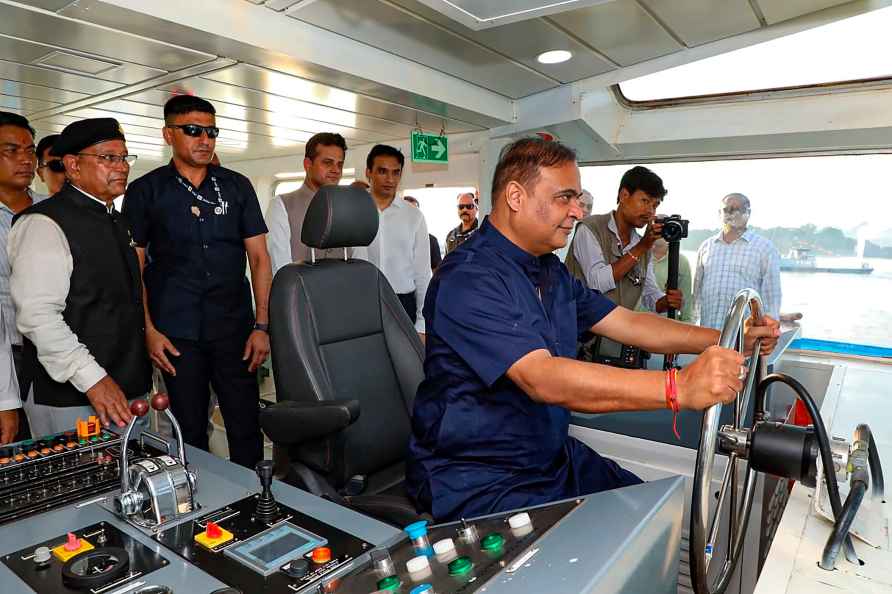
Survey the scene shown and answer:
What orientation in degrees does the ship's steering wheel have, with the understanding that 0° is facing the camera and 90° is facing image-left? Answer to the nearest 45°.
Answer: approximately 90°

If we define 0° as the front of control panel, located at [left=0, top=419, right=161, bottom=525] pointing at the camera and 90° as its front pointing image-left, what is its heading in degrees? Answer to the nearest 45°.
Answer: approximately 315°

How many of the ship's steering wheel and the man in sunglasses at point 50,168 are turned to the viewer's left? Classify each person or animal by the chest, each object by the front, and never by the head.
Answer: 1

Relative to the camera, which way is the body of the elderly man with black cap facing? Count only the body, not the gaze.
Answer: to the viewer's right

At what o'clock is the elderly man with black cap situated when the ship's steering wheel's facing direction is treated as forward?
The elderly man with black cap is roughly at 12 o'clock from the ship's steering wheel.

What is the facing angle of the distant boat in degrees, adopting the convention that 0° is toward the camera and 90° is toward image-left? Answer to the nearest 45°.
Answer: approximately 270°

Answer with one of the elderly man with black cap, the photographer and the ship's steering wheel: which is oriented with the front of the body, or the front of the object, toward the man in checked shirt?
the elderly man with black cap

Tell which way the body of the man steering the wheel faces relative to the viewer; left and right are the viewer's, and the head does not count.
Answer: facing to the right of the viewer

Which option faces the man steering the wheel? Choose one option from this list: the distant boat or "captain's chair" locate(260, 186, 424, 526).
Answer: the captain's chair
